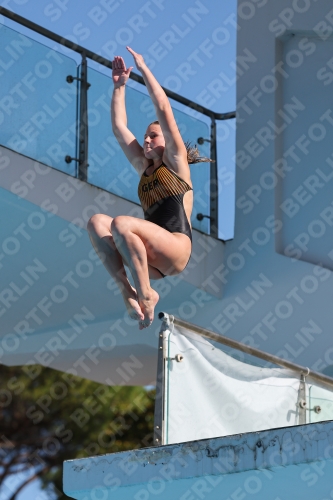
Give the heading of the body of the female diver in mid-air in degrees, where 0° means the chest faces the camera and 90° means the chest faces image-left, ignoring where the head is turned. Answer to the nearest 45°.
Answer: approximately 45°

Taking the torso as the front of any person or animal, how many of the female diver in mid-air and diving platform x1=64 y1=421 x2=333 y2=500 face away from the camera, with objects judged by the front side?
0
